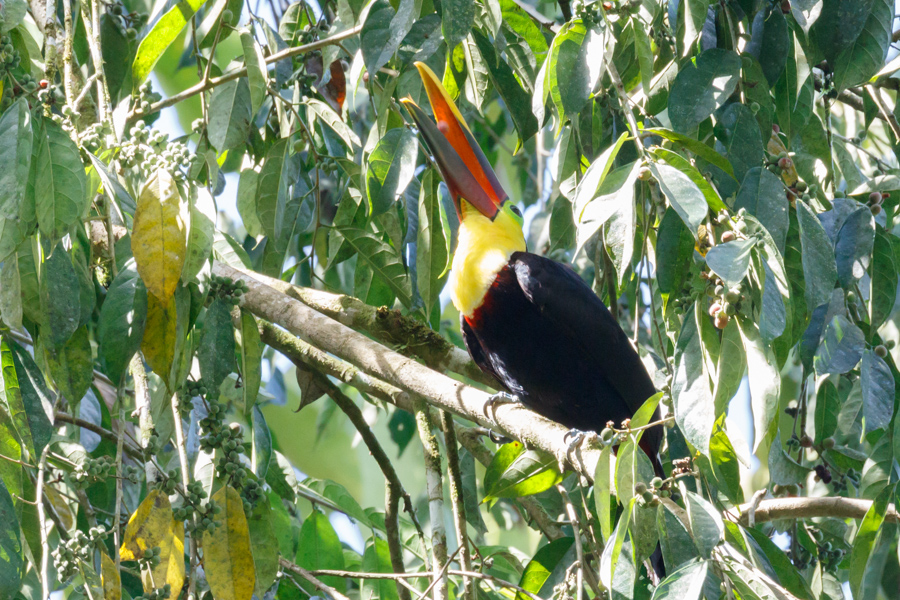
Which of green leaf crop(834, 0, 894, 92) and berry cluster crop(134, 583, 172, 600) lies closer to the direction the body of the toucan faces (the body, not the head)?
the berry cluster

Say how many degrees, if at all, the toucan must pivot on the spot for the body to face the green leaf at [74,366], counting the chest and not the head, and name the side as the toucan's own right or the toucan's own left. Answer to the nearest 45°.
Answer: approximately 45° to the toucan's own left

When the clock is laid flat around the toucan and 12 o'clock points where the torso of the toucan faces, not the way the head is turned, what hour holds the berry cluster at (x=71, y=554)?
The berry cluster is roughly at 10 o'clock from the toucan.

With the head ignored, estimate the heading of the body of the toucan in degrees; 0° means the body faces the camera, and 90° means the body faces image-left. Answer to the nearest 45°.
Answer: approximately 90°

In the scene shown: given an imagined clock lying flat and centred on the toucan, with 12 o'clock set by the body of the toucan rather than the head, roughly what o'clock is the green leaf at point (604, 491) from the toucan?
The green leaf is roughly at 9 o'clock from the toucan.
